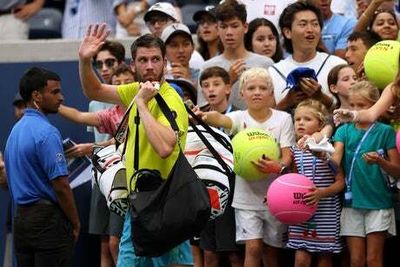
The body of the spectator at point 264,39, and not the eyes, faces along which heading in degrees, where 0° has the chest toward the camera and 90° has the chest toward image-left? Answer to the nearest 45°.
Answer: approximately 0°

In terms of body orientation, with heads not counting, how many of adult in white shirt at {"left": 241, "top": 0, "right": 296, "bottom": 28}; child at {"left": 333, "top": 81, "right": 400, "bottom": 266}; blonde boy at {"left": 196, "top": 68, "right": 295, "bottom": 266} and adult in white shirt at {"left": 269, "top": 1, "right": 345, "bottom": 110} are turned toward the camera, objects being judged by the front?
4

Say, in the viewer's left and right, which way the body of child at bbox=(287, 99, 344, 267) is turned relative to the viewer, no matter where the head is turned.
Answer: facing the viewer and to the left of the viewer

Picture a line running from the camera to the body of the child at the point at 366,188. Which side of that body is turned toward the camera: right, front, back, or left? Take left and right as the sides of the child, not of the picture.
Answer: front

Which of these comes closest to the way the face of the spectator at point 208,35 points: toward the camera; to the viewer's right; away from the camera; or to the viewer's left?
toward the camera

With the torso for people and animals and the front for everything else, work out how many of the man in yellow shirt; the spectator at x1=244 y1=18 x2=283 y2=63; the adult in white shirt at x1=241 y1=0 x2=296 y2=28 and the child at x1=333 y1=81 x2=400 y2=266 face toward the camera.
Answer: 4

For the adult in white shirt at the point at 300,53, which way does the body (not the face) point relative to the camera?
toward the camera

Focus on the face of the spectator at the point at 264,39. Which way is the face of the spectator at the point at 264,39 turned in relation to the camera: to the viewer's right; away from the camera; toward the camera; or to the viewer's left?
toward the camera

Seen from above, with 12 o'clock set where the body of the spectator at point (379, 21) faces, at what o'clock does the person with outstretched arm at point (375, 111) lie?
The person with outstretched arm is roughly at 12 o'clock from the spectator.

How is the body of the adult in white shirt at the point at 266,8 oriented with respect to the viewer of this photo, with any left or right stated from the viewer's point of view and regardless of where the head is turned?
facing the viewer

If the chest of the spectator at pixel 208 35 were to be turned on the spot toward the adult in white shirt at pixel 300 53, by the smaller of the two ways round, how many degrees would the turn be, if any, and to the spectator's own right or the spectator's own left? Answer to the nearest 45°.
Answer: approximately 90° to the spectator's own left
